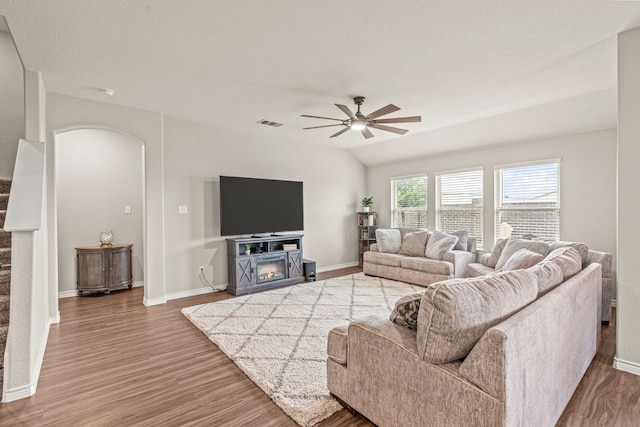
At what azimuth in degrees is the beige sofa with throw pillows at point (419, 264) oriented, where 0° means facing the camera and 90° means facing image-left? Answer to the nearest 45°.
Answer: approximately 45°

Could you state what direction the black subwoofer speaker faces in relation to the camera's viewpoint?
facing the viewer and to the right of the viewer

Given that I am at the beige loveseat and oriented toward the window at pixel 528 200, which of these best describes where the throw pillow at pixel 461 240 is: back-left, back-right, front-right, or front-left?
front-left

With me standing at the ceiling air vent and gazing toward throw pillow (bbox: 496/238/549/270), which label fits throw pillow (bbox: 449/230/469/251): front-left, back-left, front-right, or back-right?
front-left

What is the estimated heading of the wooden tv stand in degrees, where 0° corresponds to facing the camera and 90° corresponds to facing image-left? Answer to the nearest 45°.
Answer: approximately 315°

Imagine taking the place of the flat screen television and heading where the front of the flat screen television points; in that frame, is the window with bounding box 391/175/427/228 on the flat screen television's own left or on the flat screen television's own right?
on the flat screen television's own left

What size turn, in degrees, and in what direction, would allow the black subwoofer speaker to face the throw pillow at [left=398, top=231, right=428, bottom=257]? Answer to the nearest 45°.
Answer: approximately 45° to its left

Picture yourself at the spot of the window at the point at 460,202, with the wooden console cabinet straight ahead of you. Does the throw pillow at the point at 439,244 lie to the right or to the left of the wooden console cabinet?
left

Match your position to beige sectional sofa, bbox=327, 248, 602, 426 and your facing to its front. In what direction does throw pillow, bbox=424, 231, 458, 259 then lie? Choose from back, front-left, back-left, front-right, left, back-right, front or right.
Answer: front-right

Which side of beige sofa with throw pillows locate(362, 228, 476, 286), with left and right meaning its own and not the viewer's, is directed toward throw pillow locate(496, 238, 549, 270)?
left

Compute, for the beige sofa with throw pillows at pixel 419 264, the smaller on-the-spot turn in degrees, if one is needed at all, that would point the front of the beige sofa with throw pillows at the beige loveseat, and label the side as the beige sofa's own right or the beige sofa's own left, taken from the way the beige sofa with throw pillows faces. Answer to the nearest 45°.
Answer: approximately 90° to the beige sofa's own left

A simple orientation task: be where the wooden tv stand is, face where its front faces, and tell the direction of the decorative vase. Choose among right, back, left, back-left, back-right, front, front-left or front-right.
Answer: back-right

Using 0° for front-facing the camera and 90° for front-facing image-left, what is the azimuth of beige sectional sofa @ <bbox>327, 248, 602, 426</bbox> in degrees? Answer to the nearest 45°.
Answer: approximately 135°

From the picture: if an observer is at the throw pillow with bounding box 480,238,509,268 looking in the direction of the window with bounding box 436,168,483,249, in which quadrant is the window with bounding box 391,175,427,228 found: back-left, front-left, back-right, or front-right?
front-left

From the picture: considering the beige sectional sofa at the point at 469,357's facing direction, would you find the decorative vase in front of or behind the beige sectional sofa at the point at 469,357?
in front

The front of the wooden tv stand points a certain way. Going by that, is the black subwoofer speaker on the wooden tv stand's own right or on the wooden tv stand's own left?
on the wooden tv stand's own left

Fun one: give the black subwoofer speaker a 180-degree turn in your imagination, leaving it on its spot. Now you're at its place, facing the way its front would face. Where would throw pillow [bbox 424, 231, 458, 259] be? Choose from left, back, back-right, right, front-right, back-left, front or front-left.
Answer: back-right
